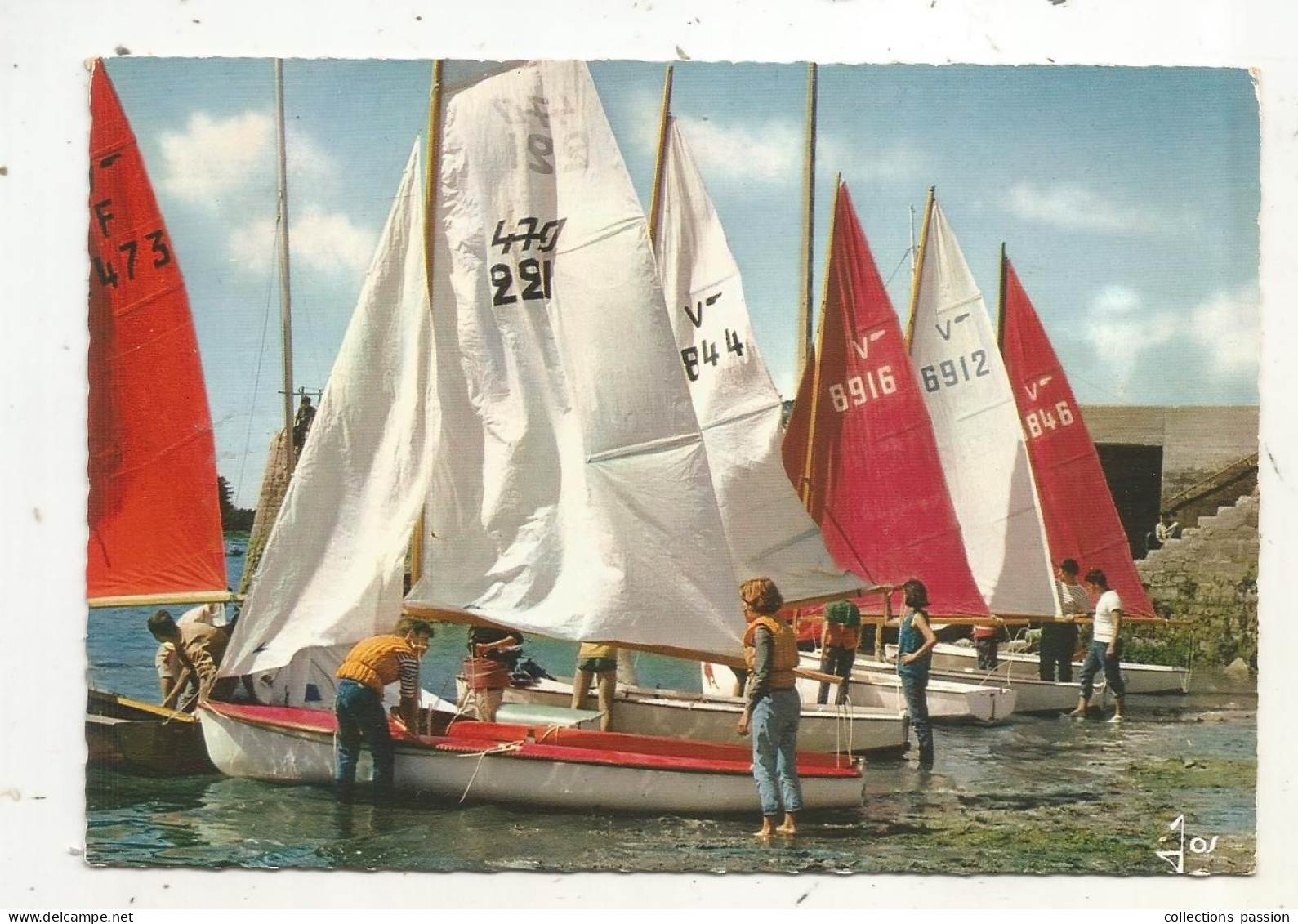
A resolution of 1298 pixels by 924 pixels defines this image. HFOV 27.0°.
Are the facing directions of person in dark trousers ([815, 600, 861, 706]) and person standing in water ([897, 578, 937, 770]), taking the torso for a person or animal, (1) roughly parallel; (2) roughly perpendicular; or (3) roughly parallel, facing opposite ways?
roughly perpendicular

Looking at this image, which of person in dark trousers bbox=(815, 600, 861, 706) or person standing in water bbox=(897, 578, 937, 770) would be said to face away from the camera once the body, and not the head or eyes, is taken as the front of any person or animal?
the person in dark trousers

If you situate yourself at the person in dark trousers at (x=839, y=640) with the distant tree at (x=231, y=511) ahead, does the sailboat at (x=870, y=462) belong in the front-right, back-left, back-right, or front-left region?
front-right

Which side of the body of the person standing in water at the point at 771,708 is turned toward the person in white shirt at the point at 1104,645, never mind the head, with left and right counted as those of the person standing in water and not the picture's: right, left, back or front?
right

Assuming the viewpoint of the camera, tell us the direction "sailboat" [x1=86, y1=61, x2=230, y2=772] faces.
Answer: facing to the left of the viewer

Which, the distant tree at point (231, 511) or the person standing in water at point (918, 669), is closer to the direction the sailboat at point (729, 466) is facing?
the distant tree

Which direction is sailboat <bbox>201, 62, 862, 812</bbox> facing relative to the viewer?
to the viewer's left

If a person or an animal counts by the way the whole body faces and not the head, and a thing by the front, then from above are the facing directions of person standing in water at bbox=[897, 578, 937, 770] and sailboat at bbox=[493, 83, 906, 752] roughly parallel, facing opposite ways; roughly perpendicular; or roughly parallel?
roughly parallel

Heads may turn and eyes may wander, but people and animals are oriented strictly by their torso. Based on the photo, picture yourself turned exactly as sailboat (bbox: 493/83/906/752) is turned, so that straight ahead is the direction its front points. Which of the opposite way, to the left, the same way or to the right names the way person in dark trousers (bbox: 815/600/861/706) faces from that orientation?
to the right

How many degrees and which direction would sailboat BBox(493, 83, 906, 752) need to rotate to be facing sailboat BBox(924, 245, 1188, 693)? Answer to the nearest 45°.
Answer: approximately 135° to its right

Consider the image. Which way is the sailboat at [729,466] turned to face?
to the viewer's left

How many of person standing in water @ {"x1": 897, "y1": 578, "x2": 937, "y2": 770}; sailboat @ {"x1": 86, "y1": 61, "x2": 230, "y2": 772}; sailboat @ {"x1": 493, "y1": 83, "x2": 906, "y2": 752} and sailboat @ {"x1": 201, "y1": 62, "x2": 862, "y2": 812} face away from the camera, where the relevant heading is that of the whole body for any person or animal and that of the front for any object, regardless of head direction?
0
